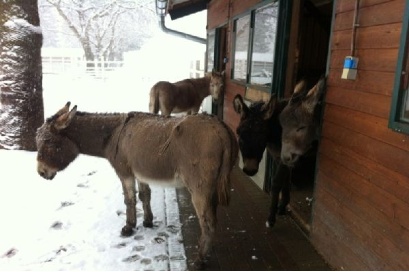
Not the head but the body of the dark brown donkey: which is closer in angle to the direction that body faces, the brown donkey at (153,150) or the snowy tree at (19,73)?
the brown donkey

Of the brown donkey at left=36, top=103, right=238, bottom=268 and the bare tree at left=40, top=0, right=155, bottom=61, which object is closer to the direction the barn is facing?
the brown donkey

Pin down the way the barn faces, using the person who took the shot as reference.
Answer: facing the viewer and to the left of the viewer

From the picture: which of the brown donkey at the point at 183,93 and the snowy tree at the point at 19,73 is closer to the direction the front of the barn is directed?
the snowy tree

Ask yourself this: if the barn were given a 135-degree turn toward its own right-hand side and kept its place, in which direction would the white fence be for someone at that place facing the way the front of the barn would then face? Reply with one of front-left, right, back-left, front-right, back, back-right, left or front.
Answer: front-left
